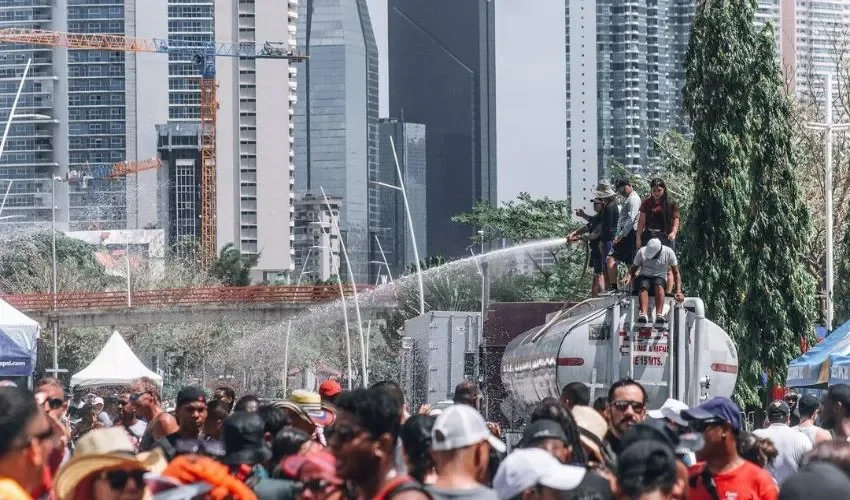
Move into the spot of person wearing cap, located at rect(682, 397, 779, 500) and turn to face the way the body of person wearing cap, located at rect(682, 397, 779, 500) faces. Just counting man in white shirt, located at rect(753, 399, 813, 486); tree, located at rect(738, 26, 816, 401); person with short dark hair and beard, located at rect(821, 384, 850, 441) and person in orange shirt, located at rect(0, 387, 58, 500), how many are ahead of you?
1

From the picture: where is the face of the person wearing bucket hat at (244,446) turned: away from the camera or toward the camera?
away from the camera

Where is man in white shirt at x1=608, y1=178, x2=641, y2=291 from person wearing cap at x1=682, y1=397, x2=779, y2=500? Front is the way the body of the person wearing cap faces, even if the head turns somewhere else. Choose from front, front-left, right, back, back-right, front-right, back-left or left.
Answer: back-right

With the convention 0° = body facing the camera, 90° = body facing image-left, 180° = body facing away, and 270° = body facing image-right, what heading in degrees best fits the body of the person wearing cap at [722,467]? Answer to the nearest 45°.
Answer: approximately 45°

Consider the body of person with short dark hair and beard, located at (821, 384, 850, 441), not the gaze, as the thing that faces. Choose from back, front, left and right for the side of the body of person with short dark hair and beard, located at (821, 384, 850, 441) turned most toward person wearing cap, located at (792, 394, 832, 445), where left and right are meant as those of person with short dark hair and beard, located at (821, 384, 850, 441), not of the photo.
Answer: right

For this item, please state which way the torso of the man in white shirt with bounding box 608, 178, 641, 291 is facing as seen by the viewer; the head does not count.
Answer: to the viewer's left

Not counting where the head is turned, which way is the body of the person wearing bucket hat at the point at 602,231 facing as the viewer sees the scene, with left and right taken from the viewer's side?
facing to the left of the viewer

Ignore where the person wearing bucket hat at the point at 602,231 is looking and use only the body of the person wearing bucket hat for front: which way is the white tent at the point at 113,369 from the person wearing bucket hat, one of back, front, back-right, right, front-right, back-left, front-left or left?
front-right
